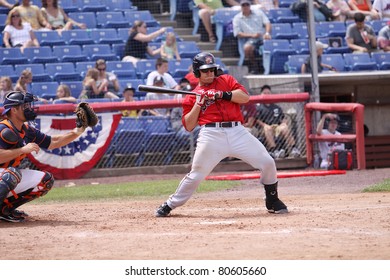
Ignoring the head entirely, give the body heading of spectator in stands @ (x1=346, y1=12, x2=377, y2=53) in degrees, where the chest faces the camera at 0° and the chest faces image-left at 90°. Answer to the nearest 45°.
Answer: approximately 0°

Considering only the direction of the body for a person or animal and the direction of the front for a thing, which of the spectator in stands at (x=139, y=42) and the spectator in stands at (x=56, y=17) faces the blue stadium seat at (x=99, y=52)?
the spectator in stands at (x=56, y=17)

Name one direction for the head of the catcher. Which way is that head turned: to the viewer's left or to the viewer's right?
to the viewer's right

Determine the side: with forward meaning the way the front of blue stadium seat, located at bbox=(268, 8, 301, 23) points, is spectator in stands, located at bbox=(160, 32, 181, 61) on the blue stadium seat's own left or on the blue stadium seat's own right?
on the blue stadium seat's own right

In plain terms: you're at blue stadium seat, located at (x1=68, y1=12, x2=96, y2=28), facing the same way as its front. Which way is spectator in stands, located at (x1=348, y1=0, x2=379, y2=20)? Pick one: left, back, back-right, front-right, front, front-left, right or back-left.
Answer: left

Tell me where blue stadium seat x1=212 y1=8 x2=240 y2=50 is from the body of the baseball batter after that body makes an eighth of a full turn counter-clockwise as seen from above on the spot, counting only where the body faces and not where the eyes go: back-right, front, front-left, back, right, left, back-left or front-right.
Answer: back-left

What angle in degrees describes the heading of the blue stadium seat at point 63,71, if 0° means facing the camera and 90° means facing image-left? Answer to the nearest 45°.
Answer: approximately 315°

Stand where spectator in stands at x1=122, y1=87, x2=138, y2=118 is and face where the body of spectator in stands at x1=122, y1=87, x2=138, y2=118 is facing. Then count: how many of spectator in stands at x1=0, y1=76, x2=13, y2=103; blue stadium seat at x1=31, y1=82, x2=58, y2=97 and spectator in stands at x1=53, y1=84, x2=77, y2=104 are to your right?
3

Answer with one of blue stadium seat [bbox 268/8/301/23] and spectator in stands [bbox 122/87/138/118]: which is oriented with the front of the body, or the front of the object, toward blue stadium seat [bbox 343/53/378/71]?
blue stadium seat [bbox 268/8/301/23]
